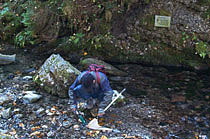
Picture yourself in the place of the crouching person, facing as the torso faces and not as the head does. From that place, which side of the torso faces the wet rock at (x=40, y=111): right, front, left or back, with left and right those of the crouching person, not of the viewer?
right

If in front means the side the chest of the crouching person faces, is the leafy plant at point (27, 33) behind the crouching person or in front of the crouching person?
behind

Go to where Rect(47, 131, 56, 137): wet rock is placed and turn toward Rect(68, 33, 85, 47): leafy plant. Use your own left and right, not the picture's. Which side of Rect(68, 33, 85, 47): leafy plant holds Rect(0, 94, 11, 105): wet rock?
left

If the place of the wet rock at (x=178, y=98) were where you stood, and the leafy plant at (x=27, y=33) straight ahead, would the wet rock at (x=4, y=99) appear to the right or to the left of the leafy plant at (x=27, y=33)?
left

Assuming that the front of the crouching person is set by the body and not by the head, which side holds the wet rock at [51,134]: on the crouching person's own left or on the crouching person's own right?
on the crouching person's own right

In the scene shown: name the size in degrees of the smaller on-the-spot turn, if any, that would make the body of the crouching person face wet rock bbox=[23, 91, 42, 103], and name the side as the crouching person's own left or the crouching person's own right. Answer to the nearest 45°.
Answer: approximately 135° to the crouching person's own right

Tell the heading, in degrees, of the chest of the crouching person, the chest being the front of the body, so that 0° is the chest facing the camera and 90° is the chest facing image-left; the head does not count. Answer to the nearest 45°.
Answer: approximately 0°
